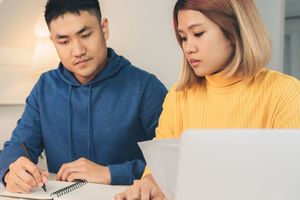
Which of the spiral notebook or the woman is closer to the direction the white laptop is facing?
the woman

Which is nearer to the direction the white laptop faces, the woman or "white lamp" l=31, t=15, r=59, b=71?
the woman

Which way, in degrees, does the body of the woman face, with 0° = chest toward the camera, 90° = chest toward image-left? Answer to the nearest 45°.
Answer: approximately 45°

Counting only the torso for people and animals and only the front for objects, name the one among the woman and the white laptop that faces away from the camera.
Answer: the white laptop

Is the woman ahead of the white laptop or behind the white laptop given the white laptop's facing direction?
ahead

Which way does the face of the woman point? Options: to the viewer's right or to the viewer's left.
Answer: to the viewer's left

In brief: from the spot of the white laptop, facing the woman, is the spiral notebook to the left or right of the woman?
left

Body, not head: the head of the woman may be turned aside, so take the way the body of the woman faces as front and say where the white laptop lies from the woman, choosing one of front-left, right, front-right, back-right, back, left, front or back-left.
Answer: front-left

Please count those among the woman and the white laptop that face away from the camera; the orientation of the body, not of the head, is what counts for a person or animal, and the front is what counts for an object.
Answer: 1

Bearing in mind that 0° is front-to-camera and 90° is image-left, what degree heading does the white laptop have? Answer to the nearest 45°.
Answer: approximately 180°

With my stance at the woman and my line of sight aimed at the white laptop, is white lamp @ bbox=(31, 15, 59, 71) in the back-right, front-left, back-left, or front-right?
back-right

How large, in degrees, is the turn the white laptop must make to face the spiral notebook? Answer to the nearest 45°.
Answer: approximately 45° to its left

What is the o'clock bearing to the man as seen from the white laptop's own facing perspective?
The man is roughly at 11 o'clock from the white laptop.
